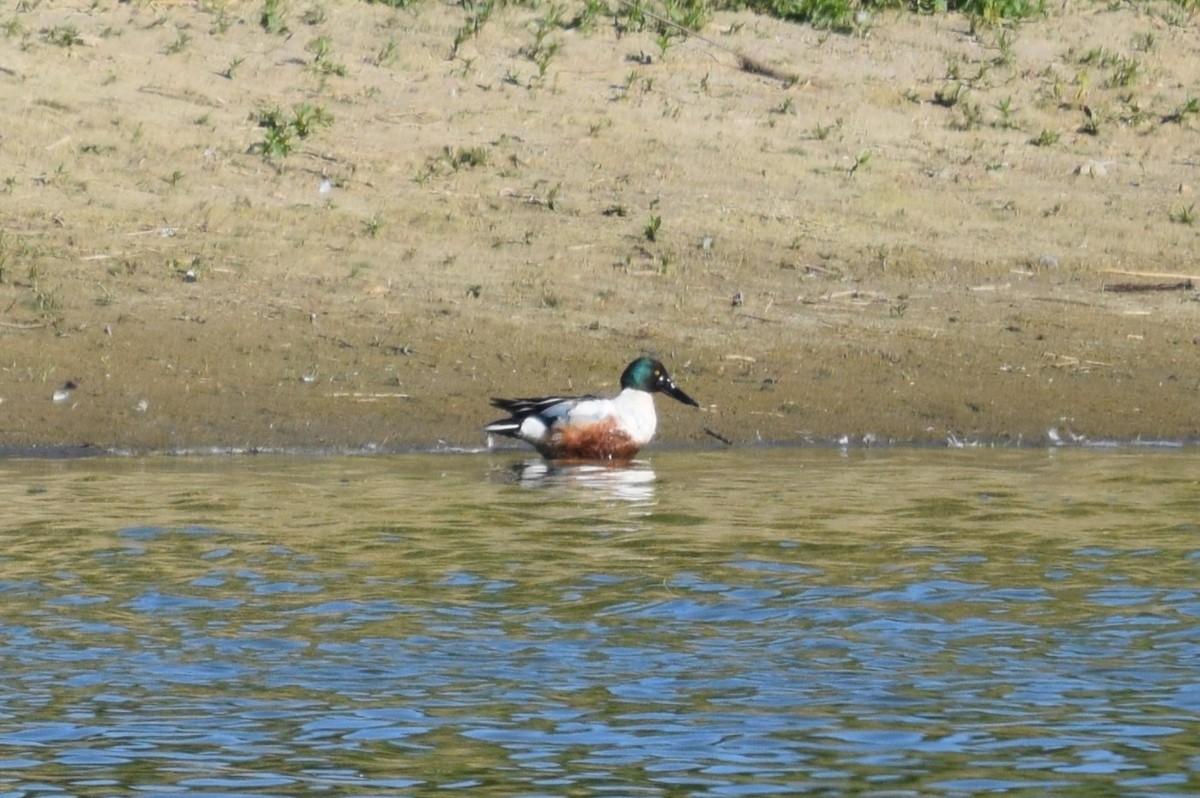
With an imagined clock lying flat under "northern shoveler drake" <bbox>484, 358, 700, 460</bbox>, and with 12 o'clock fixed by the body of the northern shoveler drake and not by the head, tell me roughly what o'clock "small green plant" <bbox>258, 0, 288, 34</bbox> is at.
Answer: The small green plant is roughly at 8 o'clock from the northern shoveler drake.

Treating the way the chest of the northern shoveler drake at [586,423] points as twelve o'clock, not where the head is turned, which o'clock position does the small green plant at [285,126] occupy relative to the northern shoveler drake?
The small green plant is roughly at 8 o'clock from the northern shoveler drake.

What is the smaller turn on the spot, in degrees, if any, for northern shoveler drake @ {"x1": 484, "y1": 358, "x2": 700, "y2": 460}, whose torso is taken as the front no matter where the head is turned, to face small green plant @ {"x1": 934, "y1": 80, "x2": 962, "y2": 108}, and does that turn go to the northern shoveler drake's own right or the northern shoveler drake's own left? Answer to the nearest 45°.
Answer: approximately 45° to the northern shoveler drake's own left

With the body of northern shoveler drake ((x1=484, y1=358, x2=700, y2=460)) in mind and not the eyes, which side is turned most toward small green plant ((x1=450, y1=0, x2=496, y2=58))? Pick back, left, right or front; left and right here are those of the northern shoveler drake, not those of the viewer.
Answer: left

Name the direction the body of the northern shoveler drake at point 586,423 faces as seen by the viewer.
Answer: to the viewer's right

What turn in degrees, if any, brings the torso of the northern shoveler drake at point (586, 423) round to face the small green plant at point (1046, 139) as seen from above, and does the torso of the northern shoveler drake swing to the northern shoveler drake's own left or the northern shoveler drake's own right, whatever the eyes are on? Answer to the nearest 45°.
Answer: approximately 45° to the northern shoveler drake's own left

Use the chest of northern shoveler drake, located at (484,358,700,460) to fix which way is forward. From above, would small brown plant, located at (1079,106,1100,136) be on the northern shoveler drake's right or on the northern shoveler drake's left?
on the northern shoveler drake's left
